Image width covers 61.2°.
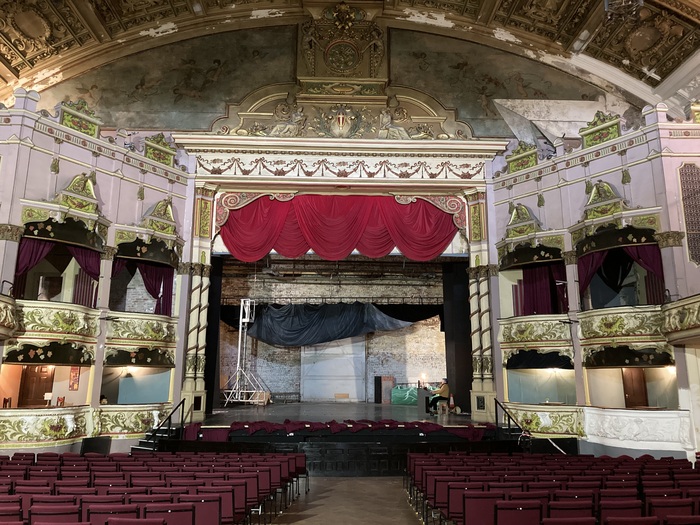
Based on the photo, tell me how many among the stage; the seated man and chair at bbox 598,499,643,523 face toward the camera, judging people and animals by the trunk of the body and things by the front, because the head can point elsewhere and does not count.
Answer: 1

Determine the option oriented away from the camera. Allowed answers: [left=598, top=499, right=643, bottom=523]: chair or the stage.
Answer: the chair

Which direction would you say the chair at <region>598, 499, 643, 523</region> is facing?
away from the camera

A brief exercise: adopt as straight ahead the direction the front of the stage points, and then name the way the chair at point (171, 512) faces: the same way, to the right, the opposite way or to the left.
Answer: the opposite way

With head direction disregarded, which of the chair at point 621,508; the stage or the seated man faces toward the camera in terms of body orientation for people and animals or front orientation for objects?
the stage

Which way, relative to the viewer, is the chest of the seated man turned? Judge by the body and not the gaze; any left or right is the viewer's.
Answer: facing to the left of the viewer

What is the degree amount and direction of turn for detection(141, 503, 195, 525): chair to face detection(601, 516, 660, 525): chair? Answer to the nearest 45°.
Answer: approximately 135° to its right

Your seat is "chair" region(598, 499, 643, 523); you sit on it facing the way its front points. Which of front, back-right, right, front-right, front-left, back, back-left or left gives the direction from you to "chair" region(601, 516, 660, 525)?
back

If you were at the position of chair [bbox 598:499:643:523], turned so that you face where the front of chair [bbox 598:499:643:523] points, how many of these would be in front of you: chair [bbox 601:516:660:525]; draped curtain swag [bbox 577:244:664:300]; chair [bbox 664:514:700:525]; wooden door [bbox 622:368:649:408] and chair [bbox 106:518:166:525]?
2

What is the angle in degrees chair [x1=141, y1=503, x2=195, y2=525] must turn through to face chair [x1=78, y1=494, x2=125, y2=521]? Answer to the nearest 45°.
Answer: approximately 45° to its left

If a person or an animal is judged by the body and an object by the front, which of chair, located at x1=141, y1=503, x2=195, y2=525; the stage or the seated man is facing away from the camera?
the chair

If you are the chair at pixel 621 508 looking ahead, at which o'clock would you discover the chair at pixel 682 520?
the chair at pixel 682 520 is roughly at 5 o'clock from the chair at pixel 621 508.

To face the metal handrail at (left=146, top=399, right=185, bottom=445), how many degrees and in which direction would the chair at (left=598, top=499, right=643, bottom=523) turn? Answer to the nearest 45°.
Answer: approximately 45° to its left

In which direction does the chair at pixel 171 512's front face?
away from the camera

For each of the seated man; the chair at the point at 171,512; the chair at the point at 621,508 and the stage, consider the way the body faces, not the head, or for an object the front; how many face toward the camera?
1
